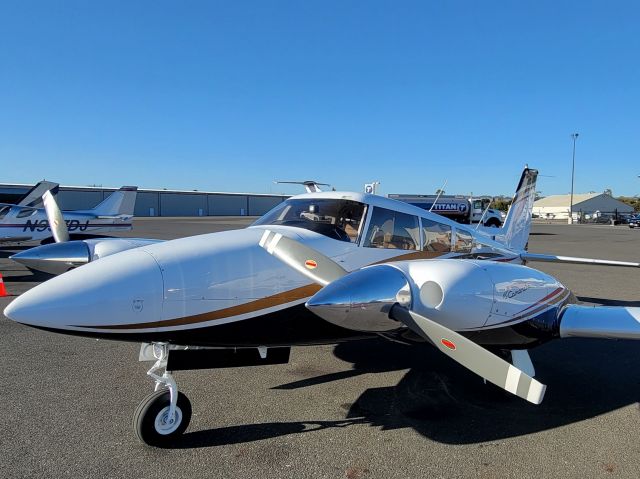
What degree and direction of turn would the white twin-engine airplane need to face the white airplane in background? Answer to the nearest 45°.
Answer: approximately 90° to its right

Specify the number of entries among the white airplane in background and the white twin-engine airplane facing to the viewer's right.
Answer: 0

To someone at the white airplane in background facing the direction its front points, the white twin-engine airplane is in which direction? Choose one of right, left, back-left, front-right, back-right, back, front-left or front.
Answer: left

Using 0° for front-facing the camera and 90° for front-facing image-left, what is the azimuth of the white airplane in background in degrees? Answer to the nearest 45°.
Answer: approximately 90°

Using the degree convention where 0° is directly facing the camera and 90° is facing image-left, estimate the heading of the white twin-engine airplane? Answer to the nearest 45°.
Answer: approximately 45°
